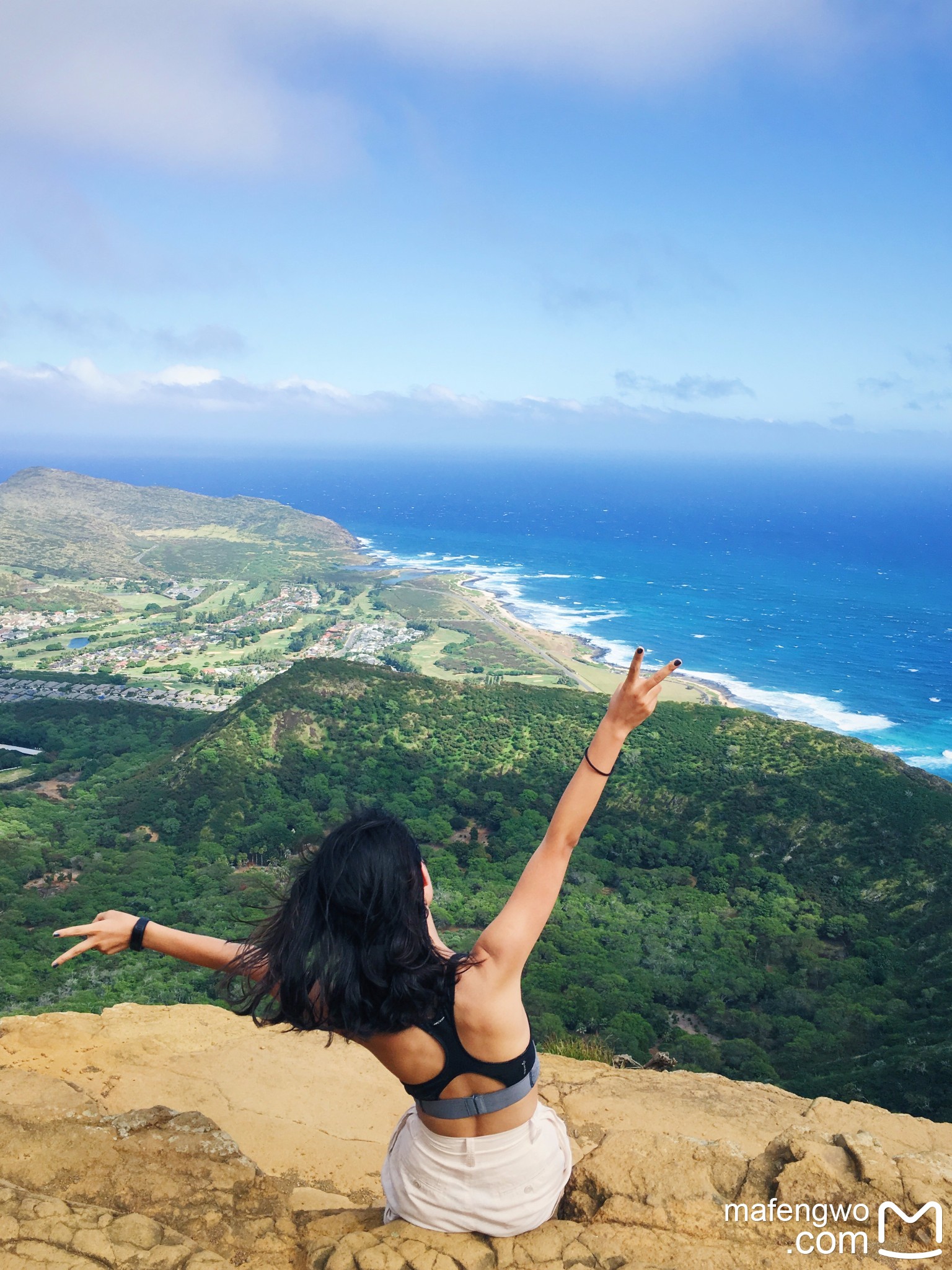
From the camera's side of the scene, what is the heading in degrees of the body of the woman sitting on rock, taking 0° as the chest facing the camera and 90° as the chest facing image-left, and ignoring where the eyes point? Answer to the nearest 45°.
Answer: approximately 180°
